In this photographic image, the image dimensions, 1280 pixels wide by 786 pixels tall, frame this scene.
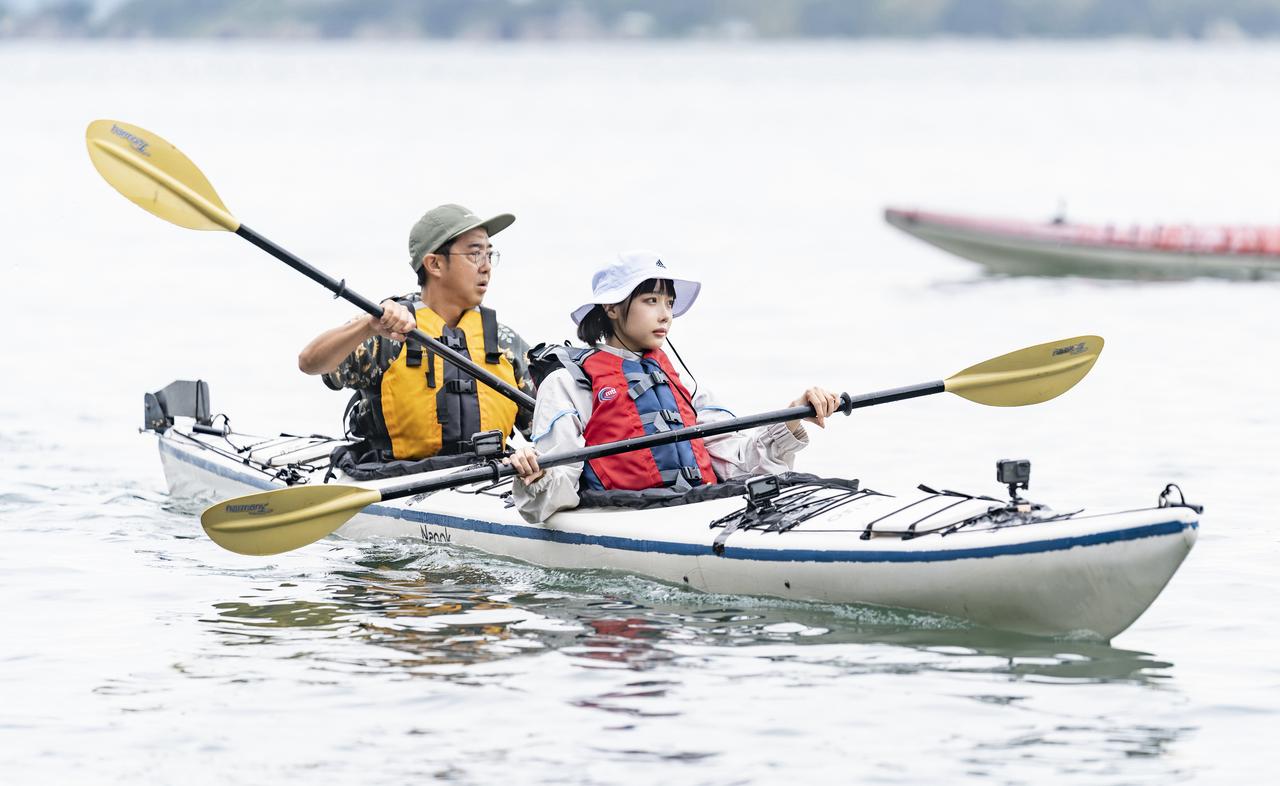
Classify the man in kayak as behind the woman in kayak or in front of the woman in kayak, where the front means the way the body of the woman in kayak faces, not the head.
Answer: behind

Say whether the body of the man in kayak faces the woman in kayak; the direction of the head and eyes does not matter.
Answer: yes

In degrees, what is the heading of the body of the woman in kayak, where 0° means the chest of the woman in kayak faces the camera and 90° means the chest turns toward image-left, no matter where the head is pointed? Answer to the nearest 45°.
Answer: approximately 315°

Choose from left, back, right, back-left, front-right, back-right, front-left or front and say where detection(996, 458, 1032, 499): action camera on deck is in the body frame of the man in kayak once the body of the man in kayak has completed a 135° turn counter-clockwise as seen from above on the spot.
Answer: back-right

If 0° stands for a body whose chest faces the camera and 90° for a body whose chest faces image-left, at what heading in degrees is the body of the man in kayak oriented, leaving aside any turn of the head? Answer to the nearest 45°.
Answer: approximately 315°

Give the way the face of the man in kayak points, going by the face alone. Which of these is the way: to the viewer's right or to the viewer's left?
to the viewer's right

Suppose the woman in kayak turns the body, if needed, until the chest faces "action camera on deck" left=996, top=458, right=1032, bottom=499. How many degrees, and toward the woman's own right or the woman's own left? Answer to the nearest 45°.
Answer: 0° — they already face it
